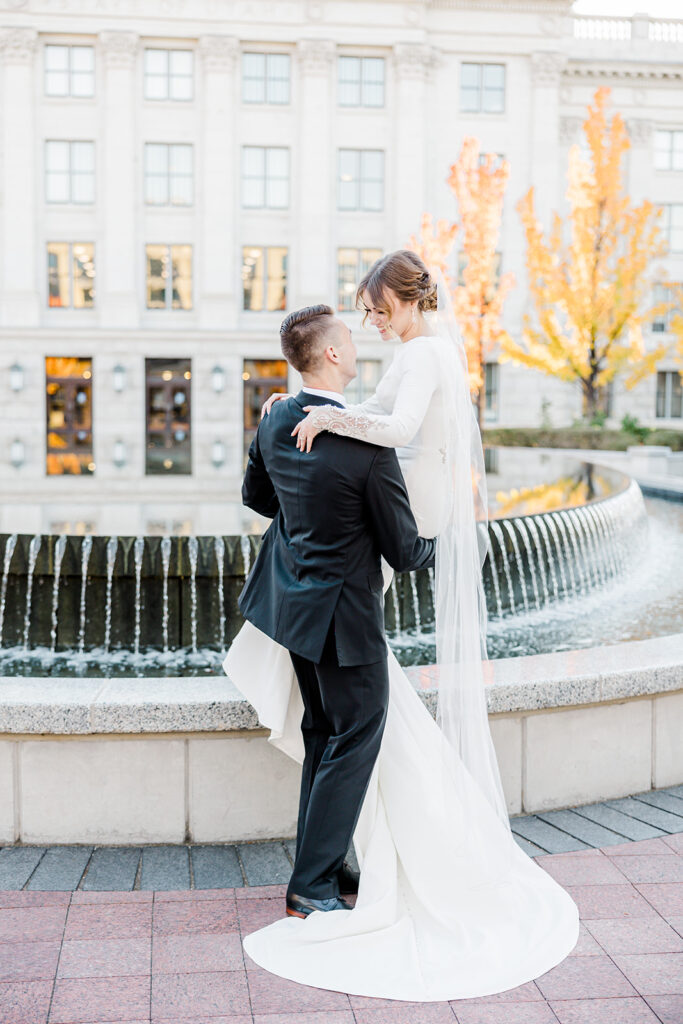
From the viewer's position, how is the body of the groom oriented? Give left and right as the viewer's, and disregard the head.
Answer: facing away from the viewer and to the right of the viewer

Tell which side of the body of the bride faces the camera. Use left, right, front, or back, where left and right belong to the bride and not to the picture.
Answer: left

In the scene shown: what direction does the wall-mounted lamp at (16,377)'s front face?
toward the camera

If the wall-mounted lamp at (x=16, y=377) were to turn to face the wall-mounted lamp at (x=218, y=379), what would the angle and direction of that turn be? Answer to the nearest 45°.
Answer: approximately 90° to its left

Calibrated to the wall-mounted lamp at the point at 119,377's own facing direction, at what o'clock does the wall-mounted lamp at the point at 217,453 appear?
the wall-mounted lamp at the point at 217,453 is roughly at 9 o'clock from the wall-mounted lamp at the point at 119,377.

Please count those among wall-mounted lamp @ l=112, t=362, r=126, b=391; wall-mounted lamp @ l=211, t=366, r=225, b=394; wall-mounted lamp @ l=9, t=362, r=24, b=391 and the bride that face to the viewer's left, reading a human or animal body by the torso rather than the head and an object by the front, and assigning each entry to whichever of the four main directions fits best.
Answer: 1

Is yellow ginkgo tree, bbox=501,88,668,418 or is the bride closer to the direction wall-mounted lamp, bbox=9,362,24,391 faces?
the bride

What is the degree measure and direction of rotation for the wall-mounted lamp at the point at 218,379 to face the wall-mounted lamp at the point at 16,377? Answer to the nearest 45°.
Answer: approximately 90° to its right

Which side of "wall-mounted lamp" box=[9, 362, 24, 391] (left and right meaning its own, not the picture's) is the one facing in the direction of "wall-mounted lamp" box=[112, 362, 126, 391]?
left

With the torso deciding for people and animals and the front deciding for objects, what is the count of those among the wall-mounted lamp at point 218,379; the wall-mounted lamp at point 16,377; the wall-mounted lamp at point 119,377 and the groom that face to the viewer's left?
0

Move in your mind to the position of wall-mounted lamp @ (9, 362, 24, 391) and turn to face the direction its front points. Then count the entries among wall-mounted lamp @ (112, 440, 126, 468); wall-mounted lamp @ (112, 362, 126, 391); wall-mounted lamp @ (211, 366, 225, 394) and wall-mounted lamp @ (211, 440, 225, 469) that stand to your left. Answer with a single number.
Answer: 4

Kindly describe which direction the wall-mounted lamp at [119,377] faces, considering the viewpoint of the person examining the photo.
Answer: facing the viewer

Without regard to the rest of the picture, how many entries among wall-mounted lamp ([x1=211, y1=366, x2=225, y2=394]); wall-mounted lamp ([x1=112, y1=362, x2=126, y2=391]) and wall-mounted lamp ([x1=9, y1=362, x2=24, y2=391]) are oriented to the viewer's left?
0

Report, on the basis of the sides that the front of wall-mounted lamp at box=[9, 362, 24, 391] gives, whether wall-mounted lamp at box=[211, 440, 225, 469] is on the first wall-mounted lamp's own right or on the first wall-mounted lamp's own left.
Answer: on the first wall-mounted lamp's own left

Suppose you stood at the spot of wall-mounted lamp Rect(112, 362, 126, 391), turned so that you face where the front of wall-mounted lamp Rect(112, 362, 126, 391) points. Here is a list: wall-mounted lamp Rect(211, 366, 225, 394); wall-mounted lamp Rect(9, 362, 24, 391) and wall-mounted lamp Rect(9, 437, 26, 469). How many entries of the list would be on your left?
1

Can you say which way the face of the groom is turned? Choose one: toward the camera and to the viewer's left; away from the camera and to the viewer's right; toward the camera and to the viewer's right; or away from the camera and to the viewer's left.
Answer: away from the camera and to the viewer's right

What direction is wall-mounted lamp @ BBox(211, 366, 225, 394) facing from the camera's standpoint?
toward the camera

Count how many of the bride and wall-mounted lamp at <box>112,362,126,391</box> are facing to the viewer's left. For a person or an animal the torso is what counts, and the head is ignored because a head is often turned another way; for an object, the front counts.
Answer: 1

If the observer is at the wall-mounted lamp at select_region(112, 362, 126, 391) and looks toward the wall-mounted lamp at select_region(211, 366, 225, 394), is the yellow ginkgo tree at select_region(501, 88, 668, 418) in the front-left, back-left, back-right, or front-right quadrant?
front-right
